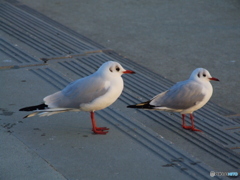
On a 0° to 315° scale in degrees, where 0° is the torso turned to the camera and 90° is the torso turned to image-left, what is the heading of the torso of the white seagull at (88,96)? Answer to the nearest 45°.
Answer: approximately 270°

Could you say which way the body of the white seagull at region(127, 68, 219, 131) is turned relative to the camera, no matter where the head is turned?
to the viewer's right

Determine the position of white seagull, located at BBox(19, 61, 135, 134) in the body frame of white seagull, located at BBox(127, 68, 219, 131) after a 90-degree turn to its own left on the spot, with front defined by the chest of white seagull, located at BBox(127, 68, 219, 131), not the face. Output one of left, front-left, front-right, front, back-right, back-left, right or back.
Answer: back-left
